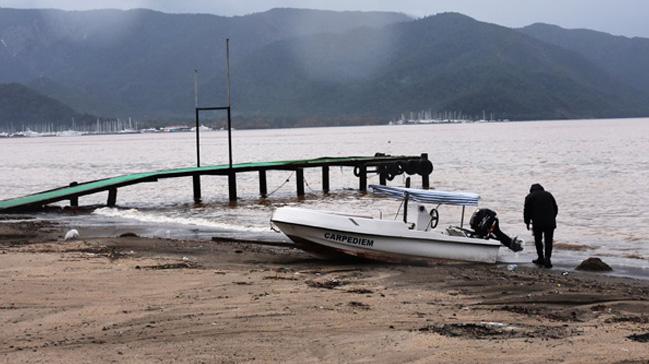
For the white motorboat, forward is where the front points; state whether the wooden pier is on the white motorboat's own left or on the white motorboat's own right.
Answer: on the white motorboat's own right

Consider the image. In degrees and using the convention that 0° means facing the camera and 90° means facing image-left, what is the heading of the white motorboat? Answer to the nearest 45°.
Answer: approximately 90°

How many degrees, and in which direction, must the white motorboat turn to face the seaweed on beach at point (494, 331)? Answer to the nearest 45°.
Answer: approximately 90° to its left

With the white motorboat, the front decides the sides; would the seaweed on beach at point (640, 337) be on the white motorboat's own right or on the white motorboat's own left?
on the white motorboat's own left

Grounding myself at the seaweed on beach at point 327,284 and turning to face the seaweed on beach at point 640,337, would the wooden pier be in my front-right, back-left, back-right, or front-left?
back-left

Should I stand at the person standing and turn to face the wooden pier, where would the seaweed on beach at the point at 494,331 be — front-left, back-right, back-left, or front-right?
back-left

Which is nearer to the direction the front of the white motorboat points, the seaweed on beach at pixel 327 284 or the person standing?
the seaweed on beach

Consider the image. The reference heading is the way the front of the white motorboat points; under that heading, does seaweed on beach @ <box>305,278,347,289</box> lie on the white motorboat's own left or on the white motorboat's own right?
on the white motorboat's own left

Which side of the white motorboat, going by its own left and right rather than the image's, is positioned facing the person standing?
back

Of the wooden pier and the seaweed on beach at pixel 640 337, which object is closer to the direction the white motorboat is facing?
the wooden pier
